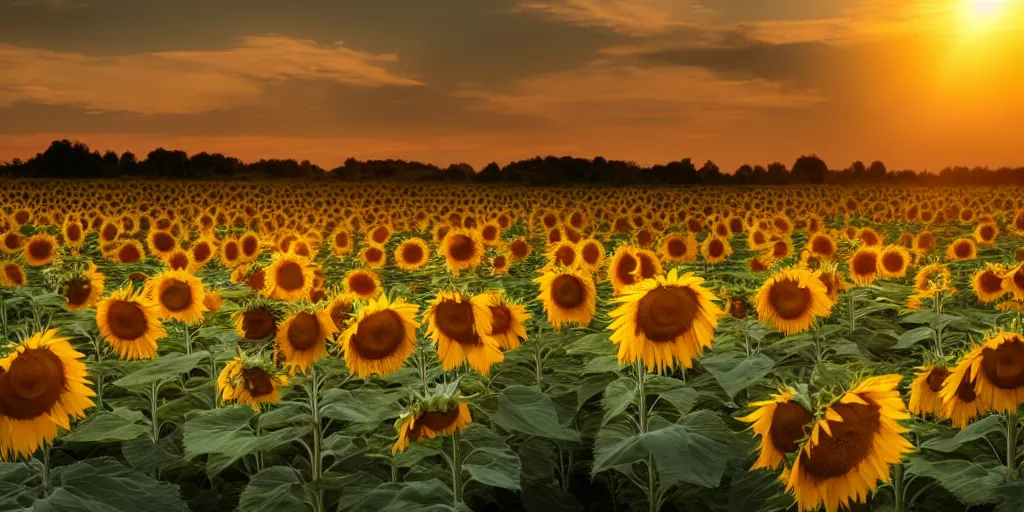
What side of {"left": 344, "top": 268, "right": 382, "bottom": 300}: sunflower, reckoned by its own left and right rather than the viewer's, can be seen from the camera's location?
front

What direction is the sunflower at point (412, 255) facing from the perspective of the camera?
toward the camera

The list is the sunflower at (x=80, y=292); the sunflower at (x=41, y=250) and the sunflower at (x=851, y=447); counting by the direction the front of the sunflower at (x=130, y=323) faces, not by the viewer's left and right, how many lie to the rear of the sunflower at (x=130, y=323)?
2

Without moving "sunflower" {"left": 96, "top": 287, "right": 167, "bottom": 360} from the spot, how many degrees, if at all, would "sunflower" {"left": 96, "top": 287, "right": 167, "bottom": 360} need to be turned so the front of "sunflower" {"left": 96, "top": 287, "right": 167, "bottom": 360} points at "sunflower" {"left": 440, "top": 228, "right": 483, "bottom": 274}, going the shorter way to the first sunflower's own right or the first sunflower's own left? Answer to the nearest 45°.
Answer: approximately 135° to the first sunflower's own left

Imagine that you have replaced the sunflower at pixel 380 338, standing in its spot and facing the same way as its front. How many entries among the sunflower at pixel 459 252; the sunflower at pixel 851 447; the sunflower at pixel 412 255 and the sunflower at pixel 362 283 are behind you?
3

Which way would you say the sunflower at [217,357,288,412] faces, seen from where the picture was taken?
facing the viewer

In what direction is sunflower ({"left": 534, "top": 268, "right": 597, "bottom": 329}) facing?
toward the camera

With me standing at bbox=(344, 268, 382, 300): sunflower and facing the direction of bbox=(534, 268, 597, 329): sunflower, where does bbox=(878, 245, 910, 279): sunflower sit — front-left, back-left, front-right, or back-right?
front-left

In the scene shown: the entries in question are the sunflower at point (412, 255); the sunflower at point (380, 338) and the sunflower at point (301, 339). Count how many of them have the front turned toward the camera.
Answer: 3

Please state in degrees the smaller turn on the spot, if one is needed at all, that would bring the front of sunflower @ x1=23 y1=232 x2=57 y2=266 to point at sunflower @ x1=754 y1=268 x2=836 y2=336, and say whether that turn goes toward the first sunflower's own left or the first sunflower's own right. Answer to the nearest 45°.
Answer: approximately 45° to the first sunflower's own left

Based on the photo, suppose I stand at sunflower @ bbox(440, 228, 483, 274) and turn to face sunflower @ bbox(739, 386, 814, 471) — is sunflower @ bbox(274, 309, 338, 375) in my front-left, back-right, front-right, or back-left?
front-right

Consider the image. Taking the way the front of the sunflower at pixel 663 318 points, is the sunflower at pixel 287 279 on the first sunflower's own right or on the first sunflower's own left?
on the first sunflower's own right
